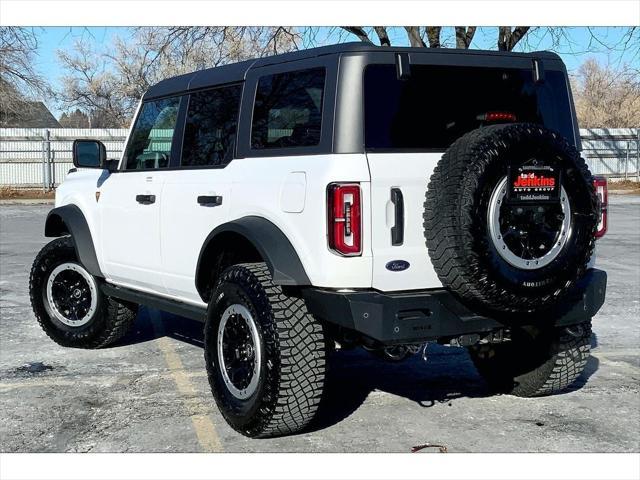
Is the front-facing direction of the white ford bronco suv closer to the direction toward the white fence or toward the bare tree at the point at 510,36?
the white fence

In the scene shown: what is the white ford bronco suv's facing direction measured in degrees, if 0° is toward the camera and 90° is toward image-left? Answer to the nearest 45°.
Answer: approximately 135°

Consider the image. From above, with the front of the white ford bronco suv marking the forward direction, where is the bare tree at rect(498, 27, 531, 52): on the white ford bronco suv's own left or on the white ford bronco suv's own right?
on the white ford bronco suv's own right

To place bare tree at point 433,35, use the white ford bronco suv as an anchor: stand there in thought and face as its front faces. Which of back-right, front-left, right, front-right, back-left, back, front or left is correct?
front-right
